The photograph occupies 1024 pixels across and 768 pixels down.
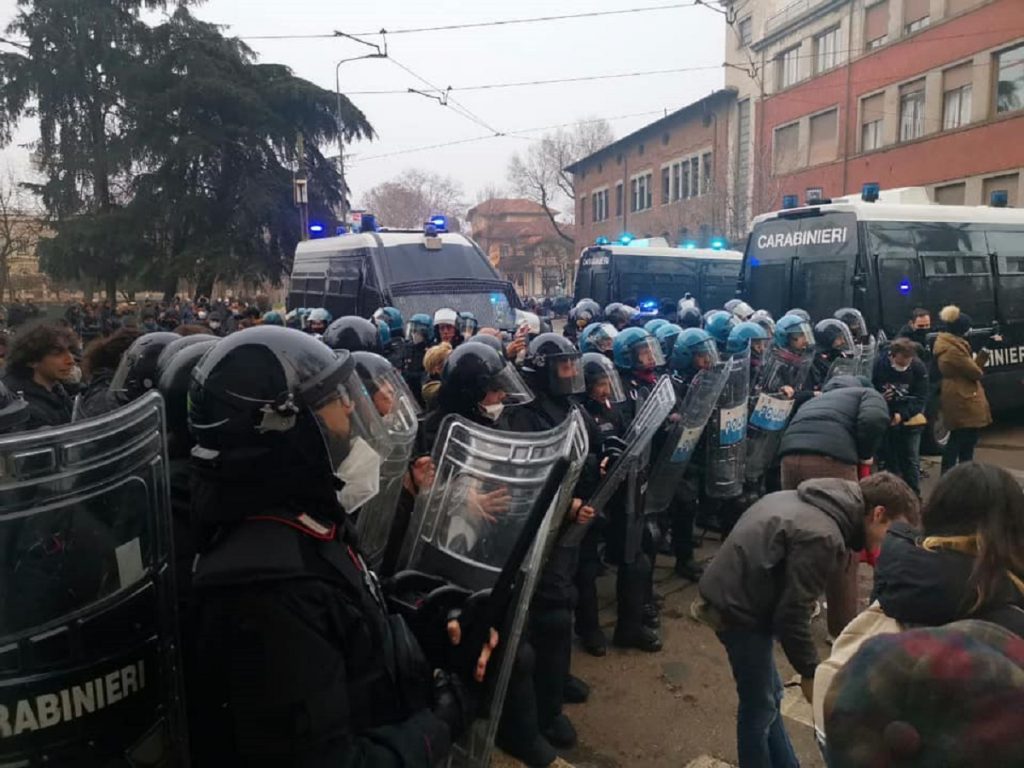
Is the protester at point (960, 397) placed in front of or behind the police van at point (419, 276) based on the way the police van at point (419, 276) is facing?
in front

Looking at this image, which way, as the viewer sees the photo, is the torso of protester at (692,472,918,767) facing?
to the viewer's right

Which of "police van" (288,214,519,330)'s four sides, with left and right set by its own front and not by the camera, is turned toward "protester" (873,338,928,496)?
front

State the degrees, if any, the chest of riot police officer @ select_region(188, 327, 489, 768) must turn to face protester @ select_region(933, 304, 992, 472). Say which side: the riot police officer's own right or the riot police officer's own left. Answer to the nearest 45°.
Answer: approximately 45° to the riot police officer's own left

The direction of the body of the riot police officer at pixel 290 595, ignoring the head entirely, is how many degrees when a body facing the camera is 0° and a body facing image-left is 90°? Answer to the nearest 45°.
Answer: approximately 270°

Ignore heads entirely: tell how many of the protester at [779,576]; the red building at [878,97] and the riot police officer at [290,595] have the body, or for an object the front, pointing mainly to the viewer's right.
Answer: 2

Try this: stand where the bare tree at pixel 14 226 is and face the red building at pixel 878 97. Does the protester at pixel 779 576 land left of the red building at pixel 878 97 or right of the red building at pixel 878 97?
right

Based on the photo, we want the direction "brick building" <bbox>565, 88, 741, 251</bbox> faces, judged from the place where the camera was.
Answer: facing the viewer and to the left of the viewer

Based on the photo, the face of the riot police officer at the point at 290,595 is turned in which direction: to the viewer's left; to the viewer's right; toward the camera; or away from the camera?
to the viewer's right

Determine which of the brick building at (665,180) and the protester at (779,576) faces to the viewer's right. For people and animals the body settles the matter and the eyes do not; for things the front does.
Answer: the protester

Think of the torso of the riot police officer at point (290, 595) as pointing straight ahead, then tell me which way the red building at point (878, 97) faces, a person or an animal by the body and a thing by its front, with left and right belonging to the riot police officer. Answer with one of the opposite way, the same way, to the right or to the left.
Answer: the opposite way

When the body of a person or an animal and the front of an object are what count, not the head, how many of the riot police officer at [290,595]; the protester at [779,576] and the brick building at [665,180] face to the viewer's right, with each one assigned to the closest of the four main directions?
2

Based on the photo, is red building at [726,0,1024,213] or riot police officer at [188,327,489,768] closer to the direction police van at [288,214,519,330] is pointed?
the riot police officer

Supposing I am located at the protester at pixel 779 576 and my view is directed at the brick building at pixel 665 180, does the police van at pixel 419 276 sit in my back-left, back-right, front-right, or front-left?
front-left

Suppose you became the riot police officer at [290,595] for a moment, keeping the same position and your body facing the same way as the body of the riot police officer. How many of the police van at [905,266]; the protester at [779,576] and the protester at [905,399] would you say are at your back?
0
